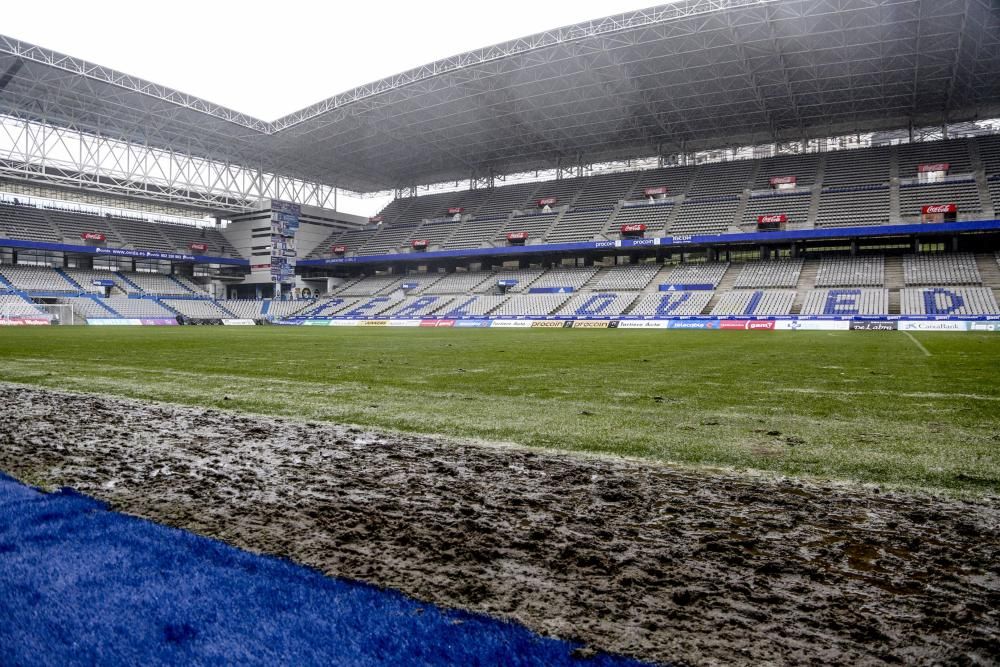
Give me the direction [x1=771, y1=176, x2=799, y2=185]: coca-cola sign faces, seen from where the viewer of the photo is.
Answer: facing the viewer

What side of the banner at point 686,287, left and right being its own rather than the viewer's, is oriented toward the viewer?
front

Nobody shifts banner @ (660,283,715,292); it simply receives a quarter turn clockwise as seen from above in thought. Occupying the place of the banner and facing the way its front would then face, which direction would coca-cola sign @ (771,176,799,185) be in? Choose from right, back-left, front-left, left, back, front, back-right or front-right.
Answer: back-right
